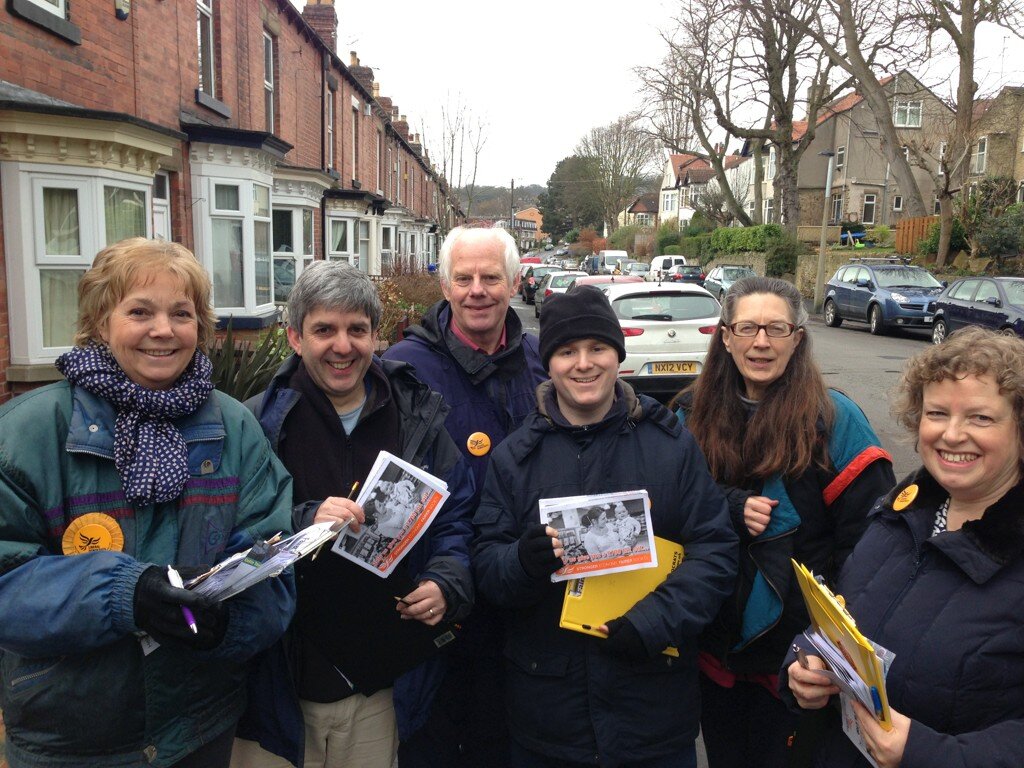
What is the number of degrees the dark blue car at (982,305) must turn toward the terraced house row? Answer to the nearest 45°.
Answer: approximately 90° to its right

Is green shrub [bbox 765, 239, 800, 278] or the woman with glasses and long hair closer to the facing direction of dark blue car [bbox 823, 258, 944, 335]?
the woman with glasses and long hair

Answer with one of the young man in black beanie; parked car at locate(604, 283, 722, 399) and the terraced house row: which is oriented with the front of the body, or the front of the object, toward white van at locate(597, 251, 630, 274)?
the parked car

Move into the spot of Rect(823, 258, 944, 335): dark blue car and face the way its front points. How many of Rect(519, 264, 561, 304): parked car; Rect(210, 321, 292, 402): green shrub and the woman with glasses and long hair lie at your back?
1

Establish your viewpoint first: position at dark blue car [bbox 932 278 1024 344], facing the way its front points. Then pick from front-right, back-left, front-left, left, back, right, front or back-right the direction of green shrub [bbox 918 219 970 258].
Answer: back-left

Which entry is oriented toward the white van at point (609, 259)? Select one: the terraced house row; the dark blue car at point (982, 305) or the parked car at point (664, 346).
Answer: the parked car

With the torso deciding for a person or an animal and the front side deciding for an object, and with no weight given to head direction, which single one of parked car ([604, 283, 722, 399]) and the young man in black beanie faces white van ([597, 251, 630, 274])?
the parked car

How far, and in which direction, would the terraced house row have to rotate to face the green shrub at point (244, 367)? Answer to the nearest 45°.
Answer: approximately 45° to its right

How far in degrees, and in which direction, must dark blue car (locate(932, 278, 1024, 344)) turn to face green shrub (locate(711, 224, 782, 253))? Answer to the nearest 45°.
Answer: approximately 180°

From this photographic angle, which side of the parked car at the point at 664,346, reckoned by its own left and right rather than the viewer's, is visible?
back

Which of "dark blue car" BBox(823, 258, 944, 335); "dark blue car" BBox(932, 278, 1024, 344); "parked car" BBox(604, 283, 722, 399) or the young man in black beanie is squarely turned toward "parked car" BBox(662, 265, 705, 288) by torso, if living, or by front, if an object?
"parked car" BBox(604, 283, 722, 399)

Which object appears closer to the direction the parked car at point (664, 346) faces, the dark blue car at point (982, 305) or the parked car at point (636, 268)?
the parked car
